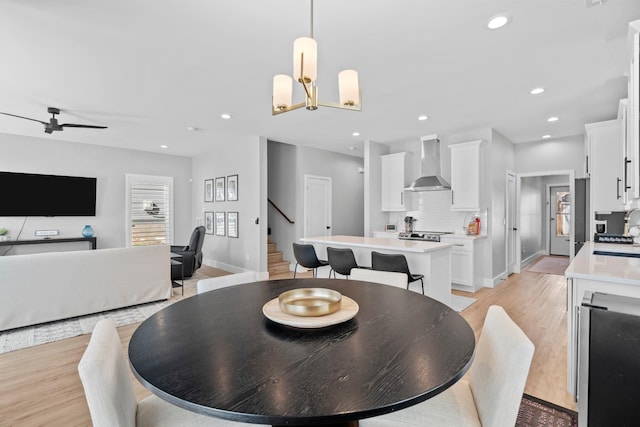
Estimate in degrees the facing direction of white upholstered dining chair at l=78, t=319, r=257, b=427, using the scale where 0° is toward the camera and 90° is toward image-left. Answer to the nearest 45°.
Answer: approximately 270°

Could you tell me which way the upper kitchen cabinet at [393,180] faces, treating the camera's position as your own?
facing the viewer

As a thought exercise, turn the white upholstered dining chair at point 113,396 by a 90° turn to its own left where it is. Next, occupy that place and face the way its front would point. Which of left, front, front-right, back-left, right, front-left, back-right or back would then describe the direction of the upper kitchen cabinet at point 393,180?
front-right

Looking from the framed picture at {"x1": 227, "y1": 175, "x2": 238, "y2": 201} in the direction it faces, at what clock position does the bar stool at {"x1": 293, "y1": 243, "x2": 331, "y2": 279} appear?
The bar stool is roughly at 10 o'clock from the framed picture.

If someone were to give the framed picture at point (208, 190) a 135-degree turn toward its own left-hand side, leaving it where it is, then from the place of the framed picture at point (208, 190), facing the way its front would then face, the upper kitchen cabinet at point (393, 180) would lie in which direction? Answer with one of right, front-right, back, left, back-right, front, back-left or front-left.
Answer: front-right

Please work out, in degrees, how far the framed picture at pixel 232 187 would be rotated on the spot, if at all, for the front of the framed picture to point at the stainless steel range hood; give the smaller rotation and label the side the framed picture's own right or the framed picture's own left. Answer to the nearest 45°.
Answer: approximately 90° to the framed picture's own left

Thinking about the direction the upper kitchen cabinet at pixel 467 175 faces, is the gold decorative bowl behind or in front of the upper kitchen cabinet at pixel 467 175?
in front

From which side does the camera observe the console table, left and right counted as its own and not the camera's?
front

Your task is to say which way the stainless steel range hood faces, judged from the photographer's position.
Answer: facing the viewer and to the left of the viewer

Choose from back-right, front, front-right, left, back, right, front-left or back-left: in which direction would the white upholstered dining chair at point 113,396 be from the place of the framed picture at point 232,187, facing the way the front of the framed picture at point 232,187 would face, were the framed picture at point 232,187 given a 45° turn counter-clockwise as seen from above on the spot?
front

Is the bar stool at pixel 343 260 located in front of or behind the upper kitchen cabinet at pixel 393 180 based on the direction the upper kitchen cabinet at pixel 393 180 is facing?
in front

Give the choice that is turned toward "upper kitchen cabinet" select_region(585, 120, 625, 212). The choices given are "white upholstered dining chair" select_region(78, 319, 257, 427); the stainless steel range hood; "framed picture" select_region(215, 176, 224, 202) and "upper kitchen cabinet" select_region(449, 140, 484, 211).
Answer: the white upholstered dining chair

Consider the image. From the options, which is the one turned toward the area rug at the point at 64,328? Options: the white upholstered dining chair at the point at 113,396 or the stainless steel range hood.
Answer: the stainless steel range hood

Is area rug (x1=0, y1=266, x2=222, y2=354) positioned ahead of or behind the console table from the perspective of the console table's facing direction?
ahead

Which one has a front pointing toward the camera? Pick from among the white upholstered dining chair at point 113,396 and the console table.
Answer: the console table

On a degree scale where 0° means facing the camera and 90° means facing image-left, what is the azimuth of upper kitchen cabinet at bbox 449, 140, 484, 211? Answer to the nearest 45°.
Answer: approximately 45°
